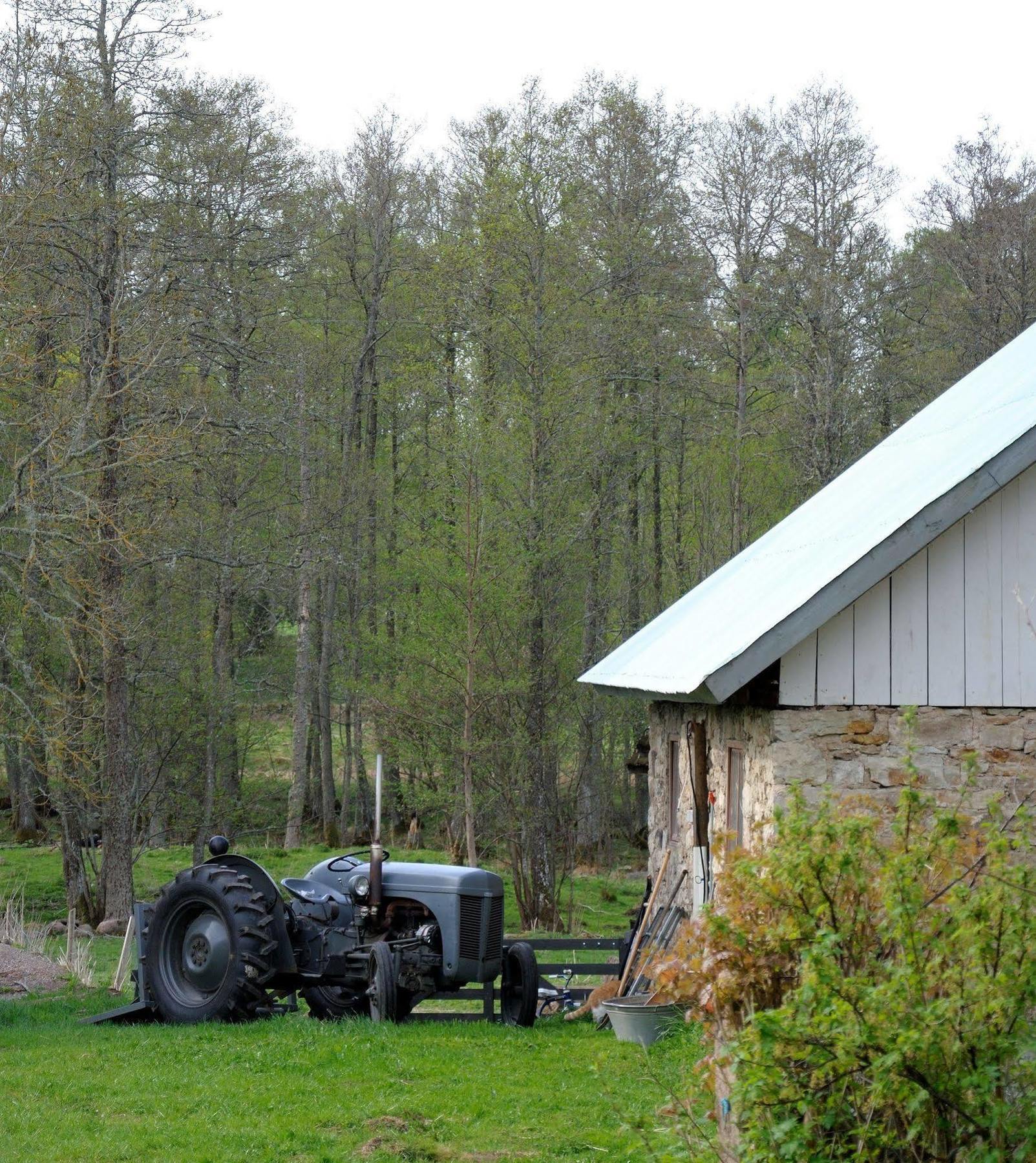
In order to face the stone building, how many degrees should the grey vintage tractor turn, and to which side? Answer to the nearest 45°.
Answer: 0° — it already faces it

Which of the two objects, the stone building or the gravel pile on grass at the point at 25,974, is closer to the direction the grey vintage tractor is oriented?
the stone building

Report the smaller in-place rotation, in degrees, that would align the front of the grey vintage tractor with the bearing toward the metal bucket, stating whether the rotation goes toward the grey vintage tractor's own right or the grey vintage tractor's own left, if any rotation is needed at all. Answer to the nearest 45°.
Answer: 0° — it already faces it

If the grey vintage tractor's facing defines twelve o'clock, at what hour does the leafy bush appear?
The leafy bush is roughly at 1 o'clock from the grey vintage tractor.

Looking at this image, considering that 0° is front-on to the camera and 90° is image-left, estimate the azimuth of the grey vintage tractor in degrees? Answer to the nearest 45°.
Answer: approximately 315°

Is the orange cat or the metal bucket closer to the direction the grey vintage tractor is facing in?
the metal bucket

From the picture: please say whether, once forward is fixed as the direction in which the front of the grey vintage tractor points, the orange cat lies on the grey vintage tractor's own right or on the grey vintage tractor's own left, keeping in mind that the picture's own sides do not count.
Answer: on the grey vintage tractor's own left

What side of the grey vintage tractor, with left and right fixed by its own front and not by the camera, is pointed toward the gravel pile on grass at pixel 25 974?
back

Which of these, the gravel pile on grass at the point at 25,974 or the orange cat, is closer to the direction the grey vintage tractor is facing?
the orange cat

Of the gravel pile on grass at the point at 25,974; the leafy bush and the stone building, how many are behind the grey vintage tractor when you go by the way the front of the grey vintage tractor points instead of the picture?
1

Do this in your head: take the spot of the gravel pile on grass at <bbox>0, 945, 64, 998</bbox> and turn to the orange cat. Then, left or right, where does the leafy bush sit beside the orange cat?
right

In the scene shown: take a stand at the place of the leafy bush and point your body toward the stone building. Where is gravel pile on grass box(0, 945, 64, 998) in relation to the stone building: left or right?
left
